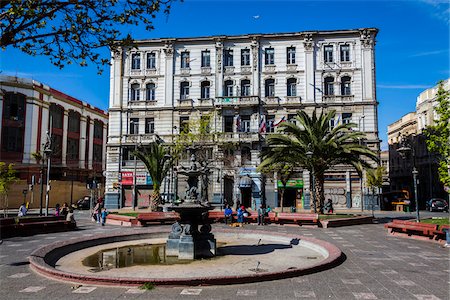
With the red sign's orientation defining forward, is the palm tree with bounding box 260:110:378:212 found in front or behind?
in front

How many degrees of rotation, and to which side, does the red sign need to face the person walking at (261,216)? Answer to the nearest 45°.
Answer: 0° — it already faces them

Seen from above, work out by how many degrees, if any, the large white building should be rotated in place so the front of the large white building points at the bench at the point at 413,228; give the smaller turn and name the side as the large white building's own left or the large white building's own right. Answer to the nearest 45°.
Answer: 0° — it already faces it

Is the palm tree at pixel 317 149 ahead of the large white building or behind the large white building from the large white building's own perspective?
ahead

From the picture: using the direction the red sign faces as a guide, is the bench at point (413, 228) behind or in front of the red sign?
in front

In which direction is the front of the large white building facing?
toward the camera

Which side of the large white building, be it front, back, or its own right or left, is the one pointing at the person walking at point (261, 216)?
front
